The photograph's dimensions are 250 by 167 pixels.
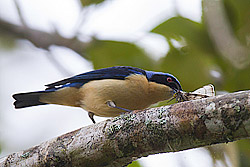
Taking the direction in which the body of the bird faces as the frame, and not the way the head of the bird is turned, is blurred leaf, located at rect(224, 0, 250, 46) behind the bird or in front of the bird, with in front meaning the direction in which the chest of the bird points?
in front

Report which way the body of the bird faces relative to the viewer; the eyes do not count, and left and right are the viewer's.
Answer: facing to the right of the viewer
